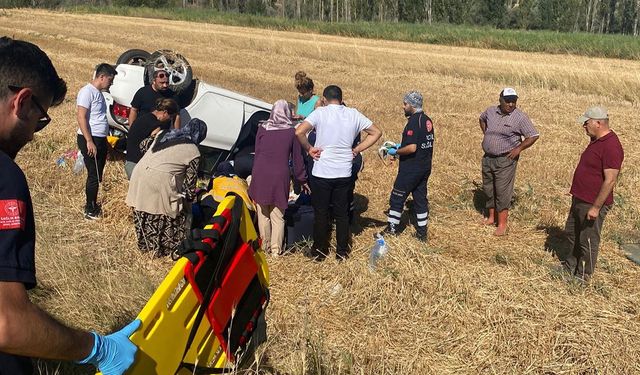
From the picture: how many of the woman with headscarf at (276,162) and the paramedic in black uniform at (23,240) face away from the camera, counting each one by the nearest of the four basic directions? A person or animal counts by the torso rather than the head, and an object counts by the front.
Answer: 1

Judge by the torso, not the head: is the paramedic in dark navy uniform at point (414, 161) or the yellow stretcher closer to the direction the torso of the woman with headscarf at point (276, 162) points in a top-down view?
the paramedic in dark navy uniform

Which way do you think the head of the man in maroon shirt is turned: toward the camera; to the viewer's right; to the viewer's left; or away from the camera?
to the viewer's left

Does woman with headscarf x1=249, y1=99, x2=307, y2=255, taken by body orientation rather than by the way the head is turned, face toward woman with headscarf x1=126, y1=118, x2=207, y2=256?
no

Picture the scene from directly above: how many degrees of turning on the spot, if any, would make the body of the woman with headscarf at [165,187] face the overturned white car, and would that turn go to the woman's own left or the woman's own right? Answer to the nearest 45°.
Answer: approximately 45° to the woman's own left

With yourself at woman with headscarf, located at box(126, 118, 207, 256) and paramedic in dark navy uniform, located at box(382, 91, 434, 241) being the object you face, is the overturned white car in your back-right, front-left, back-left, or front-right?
front-left

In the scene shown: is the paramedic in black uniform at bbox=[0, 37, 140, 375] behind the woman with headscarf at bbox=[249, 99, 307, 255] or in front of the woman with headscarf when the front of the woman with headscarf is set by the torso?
behind

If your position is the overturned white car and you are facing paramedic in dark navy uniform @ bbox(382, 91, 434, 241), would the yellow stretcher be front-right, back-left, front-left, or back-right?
front-right

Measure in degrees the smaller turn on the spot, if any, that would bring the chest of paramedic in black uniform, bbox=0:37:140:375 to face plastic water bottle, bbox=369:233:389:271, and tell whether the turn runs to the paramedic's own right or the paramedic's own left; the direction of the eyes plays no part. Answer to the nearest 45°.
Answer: approximately 45° to the paramedic's own left

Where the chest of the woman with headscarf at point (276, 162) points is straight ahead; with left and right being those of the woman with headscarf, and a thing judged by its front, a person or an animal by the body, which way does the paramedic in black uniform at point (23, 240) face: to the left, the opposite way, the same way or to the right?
to the right

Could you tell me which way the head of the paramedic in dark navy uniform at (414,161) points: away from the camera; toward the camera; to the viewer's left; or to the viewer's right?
to the viewer's left

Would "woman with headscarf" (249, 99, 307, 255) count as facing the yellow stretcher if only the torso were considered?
no

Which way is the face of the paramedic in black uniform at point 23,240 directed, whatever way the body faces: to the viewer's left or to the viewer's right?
to the viewer's right

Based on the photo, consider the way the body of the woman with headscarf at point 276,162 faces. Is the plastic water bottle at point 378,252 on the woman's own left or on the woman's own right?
on the woman's own right

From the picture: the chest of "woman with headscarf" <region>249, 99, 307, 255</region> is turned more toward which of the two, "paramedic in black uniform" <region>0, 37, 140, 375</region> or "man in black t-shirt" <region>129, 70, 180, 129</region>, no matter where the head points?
the man in black t-shirt

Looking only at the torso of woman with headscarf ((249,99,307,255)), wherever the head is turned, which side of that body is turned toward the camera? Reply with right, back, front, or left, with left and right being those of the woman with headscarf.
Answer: back

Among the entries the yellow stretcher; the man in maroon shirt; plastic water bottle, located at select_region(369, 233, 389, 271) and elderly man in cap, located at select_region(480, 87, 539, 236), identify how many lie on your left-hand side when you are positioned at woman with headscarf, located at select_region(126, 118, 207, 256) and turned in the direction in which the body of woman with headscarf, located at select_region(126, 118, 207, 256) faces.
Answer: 0

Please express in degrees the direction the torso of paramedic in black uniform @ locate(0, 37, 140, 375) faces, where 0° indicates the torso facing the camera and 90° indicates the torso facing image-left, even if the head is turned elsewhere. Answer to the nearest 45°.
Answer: approximately 270°

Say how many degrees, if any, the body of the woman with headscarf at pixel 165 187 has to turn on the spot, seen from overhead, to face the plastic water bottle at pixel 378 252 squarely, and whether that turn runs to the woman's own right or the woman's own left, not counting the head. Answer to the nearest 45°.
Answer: approximately 90° to the woman's own right

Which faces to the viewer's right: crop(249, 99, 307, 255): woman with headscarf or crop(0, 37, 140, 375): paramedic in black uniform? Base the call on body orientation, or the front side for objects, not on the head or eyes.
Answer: the paramedic in black uniform

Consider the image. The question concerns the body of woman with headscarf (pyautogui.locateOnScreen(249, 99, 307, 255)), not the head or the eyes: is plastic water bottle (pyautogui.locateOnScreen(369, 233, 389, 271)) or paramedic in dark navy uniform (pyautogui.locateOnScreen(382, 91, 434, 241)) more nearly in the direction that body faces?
the paramedic in dark navy uniform
